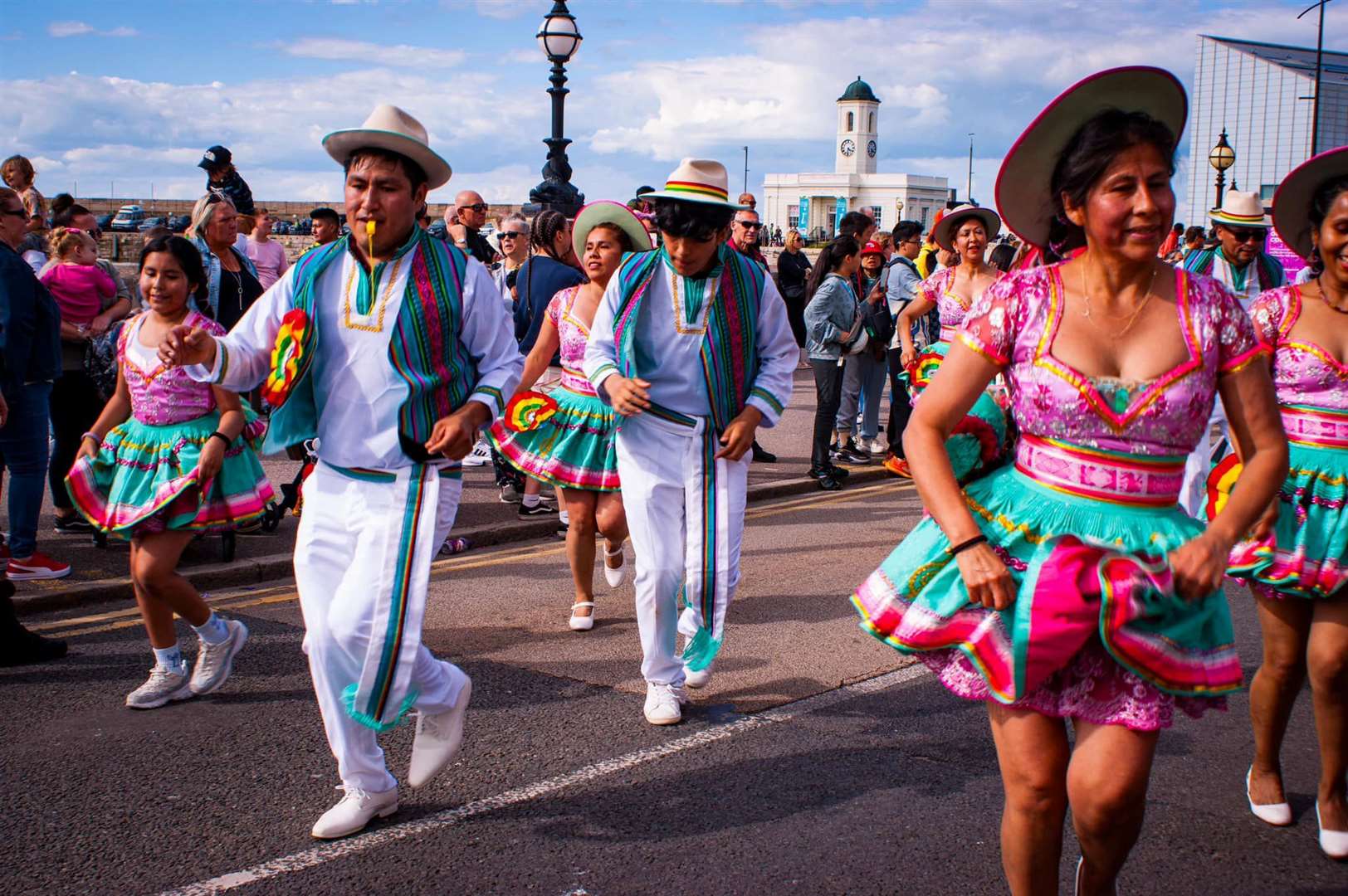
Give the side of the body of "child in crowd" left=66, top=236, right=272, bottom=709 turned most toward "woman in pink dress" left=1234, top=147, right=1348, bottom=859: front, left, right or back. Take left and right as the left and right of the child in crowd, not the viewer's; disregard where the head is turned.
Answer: left

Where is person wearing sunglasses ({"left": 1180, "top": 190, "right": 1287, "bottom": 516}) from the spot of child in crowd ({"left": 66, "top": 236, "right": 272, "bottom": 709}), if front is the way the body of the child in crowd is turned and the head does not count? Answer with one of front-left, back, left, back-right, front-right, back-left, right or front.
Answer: back-left

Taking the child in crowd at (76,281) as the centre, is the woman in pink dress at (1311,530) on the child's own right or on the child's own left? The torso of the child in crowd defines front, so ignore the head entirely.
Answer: on the child's own right

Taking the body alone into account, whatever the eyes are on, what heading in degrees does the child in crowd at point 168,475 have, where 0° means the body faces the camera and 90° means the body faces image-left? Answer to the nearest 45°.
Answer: approximately 45°

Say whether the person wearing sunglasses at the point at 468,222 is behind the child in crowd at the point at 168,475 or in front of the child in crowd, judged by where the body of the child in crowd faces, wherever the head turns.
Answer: behind

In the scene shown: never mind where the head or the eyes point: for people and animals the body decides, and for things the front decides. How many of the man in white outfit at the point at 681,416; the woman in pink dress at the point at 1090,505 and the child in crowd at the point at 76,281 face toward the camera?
2

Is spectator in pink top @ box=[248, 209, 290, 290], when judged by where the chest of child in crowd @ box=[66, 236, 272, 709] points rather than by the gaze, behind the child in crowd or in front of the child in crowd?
behind

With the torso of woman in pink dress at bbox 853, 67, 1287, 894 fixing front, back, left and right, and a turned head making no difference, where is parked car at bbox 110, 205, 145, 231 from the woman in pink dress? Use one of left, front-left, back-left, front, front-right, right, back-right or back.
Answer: back-right

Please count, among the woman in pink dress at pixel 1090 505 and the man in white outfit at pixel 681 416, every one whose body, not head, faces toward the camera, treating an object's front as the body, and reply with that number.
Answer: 2
